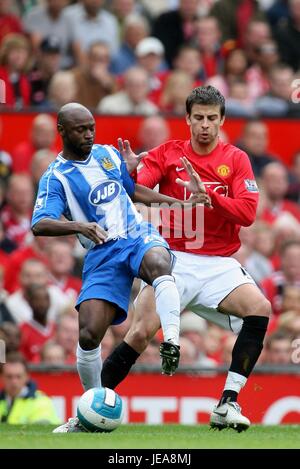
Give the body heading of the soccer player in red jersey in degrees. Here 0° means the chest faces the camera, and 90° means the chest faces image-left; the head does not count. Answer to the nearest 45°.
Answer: approximately 0°
